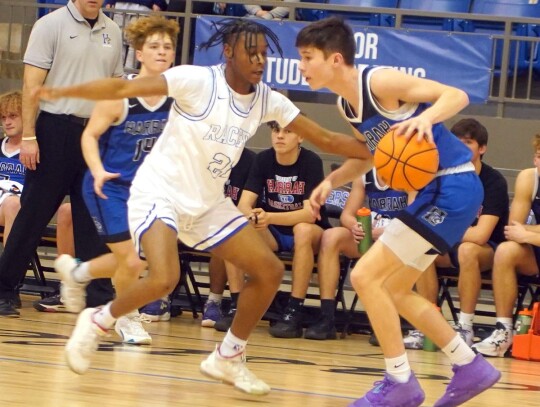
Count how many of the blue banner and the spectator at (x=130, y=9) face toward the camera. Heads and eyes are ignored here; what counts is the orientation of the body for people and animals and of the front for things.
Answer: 2

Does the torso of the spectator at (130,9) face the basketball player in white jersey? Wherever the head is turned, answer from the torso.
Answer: yes

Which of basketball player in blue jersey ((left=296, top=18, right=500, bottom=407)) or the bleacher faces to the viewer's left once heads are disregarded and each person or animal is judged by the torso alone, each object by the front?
the basketball player in blue jersey

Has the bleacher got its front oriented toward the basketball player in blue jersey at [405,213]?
yes

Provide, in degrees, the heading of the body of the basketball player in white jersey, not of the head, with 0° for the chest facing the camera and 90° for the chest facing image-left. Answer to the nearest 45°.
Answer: approximately 315°

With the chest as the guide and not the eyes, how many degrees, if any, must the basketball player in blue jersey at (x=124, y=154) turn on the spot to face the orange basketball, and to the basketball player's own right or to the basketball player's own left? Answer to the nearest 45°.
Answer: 0° — they already face it

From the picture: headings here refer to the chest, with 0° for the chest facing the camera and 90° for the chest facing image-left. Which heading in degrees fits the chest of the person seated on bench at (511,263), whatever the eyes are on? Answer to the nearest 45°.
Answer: approximately 45°

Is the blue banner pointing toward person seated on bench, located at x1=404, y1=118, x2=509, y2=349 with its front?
yes

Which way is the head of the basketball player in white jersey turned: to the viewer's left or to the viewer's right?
to the viewer's right

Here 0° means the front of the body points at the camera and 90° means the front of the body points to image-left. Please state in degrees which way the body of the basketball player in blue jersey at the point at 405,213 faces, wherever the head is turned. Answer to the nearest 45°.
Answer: approximately 90°

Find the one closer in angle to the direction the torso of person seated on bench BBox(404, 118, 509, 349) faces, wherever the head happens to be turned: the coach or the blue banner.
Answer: the coach

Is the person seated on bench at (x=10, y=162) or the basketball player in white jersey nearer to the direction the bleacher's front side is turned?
the basketball player in white jersey

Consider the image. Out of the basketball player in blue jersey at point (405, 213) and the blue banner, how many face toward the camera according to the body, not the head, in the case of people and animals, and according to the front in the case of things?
1

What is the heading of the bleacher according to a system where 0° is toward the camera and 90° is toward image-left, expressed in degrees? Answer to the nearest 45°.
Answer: approximately 0°

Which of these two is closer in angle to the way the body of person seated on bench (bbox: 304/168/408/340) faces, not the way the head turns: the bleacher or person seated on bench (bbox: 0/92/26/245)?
the person seated on bench
